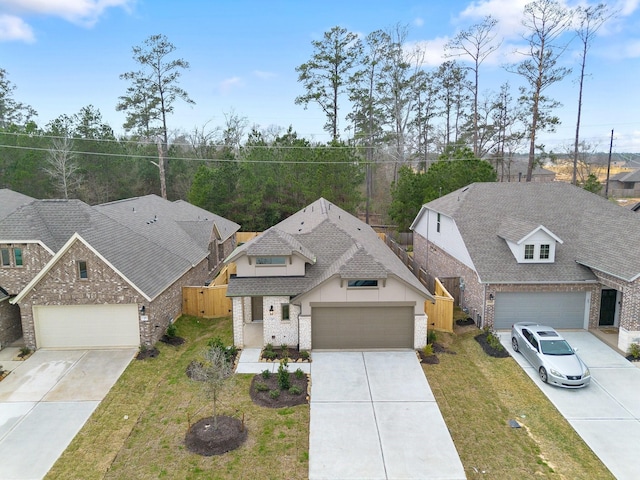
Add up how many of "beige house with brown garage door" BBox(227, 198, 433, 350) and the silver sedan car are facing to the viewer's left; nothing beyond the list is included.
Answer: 0

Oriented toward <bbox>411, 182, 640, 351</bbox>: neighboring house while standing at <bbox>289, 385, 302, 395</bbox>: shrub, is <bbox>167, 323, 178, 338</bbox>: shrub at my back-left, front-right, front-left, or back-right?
back-left

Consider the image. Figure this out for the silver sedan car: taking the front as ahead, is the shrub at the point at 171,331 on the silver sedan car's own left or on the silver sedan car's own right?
on the silver sedan car's own right

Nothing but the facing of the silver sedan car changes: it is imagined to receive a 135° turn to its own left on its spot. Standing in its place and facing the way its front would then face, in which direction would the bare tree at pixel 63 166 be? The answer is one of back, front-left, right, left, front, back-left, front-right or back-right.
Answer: left

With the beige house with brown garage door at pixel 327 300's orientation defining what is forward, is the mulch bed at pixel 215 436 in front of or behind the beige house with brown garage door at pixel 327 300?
in front

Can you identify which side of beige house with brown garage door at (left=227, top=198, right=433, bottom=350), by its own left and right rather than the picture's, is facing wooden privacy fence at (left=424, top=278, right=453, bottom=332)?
left

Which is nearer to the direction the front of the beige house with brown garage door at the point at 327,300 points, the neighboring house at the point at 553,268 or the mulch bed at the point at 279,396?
the mulch bed

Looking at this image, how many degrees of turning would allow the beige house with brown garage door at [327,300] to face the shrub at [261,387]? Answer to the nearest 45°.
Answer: approximately 45° to its right

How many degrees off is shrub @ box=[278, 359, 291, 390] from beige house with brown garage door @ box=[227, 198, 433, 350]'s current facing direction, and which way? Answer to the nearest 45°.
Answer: approximately 45° to its right

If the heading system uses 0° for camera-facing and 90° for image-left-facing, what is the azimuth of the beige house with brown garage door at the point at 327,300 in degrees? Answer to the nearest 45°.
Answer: approximately 0°

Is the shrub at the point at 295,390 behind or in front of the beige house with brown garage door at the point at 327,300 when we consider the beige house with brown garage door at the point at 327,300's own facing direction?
in front

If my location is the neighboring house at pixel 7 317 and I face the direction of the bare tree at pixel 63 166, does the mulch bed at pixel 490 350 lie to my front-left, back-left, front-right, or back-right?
back-right

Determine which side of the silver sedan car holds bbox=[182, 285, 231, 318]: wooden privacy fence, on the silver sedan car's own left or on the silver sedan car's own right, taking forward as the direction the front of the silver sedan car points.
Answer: on the silver sedan car's own right

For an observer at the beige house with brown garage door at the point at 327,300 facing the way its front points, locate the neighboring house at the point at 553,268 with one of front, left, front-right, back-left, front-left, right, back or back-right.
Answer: left

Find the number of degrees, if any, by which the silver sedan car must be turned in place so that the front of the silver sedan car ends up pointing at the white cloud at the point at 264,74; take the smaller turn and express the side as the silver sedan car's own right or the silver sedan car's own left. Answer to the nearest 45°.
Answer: approximately 180°
